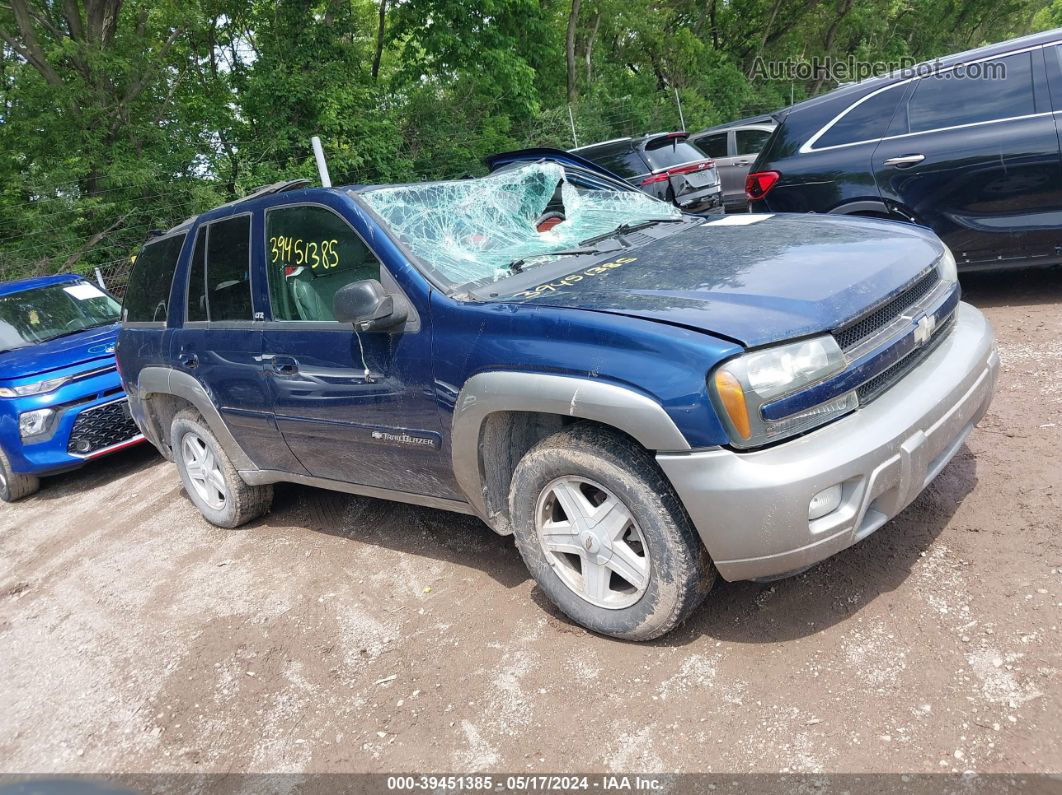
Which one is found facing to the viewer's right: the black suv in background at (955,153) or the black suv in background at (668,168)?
the black suv in background at (955,153)

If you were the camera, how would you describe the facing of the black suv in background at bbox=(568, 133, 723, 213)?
facing away from the viewer and to the left of the viewer

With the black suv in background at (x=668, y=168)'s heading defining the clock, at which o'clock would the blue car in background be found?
The blue car in background is roughly at 9 o'clock from the black suv in background.

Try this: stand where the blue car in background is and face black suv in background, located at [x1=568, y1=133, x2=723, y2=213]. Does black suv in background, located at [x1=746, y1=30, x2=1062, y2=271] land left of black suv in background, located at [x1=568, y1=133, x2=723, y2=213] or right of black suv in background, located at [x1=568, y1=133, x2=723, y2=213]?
right

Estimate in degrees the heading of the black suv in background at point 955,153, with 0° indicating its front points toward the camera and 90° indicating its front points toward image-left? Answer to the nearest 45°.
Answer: approximately 270°

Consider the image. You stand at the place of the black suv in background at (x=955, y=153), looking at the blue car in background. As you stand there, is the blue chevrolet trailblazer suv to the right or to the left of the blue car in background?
left
